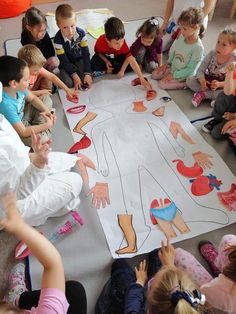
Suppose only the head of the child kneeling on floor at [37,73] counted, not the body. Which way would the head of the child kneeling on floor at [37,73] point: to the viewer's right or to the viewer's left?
to the viewer's right

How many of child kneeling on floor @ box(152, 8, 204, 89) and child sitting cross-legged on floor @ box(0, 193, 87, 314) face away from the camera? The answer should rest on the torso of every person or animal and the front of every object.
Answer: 1

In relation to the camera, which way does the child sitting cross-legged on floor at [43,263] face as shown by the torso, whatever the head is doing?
away from the camera

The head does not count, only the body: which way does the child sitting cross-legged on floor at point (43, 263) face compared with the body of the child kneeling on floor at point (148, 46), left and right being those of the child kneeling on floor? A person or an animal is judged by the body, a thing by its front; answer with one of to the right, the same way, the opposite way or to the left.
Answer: the opposite way

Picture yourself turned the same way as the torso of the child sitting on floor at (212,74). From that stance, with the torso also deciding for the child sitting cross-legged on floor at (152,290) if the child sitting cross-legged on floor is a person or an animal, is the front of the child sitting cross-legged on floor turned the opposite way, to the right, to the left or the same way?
to the right

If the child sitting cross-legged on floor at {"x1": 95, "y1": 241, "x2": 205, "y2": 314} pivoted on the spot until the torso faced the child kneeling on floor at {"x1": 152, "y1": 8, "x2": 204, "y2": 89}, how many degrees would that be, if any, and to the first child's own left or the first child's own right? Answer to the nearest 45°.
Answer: approximately 45° to the first child's own right
